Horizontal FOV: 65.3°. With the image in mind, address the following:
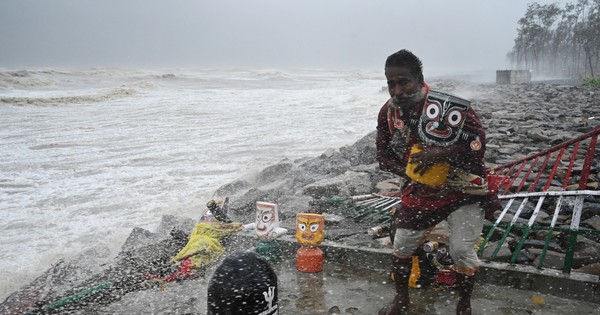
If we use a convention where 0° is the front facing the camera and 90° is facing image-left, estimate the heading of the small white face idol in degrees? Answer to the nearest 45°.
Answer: approximately 45°

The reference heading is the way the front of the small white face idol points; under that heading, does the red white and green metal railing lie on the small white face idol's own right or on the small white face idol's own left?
on the small white face idol's own left

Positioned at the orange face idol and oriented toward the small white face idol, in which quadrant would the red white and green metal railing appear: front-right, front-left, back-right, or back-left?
back-right

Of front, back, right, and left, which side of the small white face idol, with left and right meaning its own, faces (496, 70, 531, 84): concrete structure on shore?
back

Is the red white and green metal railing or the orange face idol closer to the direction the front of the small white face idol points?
the orange face idol

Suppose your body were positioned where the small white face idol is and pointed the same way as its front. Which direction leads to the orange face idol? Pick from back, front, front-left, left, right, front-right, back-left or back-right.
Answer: left

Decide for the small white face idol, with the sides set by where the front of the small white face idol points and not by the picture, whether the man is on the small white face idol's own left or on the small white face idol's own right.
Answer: on the small white face idol's own left
